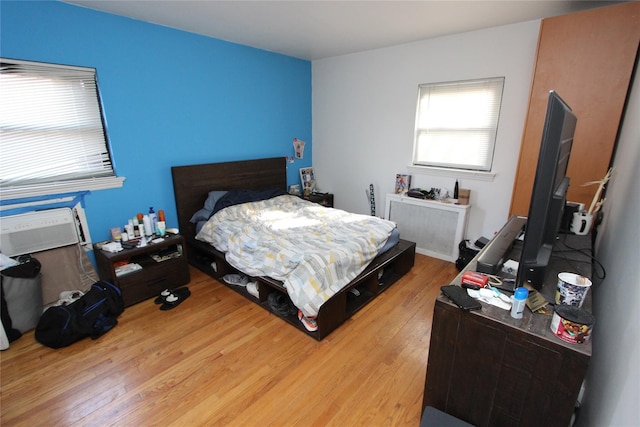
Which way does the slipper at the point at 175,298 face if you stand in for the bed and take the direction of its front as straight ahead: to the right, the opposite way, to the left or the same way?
to the right

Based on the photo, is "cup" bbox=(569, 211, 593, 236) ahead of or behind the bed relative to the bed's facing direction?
ahead

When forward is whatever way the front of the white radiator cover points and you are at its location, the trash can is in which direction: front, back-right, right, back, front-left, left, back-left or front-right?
front

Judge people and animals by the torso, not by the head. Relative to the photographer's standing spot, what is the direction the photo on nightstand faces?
facing the viewer and to the right of the viewer

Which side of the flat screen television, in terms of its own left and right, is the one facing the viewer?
left

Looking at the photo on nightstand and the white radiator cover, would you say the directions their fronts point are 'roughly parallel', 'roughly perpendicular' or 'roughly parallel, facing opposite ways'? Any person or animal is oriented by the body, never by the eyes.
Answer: roughly perpendicular

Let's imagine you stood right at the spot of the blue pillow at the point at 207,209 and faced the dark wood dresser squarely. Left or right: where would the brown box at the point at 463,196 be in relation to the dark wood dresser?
left

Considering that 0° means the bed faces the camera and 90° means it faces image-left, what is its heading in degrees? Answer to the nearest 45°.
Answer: approximately 315°

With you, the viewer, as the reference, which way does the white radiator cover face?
facing the viewer and to the left of the viewer

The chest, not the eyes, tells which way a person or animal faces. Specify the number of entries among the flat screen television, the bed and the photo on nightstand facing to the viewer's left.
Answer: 1

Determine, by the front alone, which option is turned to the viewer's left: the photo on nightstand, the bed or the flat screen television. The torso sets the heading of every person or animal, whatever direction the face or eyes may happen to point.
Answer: the flat screen television

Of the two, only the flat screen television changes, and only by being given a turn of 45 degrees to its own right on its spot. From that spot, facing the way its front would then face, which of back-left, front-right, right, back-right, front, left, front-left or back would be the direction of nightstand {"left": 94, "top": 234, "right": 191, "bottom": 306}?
front-left

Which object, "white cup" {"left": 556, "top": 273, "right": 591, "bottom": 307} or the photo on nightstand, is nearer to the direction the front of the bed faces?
the white cup

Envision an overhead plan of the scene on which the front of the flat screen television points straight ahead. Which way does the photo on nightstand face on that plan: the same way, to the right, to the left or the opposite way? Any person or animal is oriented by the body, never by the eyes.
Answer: the opposite way

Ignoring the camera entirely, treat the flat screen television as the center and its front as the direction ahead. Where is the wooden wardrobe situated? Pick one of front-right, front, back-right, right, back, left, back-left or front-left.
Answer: right

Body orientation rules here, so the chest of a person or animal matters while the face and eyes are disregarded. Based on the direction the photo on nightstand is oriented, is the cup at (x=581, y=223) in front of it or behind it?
in front

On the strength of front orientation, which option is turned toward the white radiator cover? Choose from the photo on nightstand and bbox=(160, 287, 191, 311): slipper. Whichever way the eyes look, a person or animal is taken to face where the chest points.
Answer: the photo on nightstand
